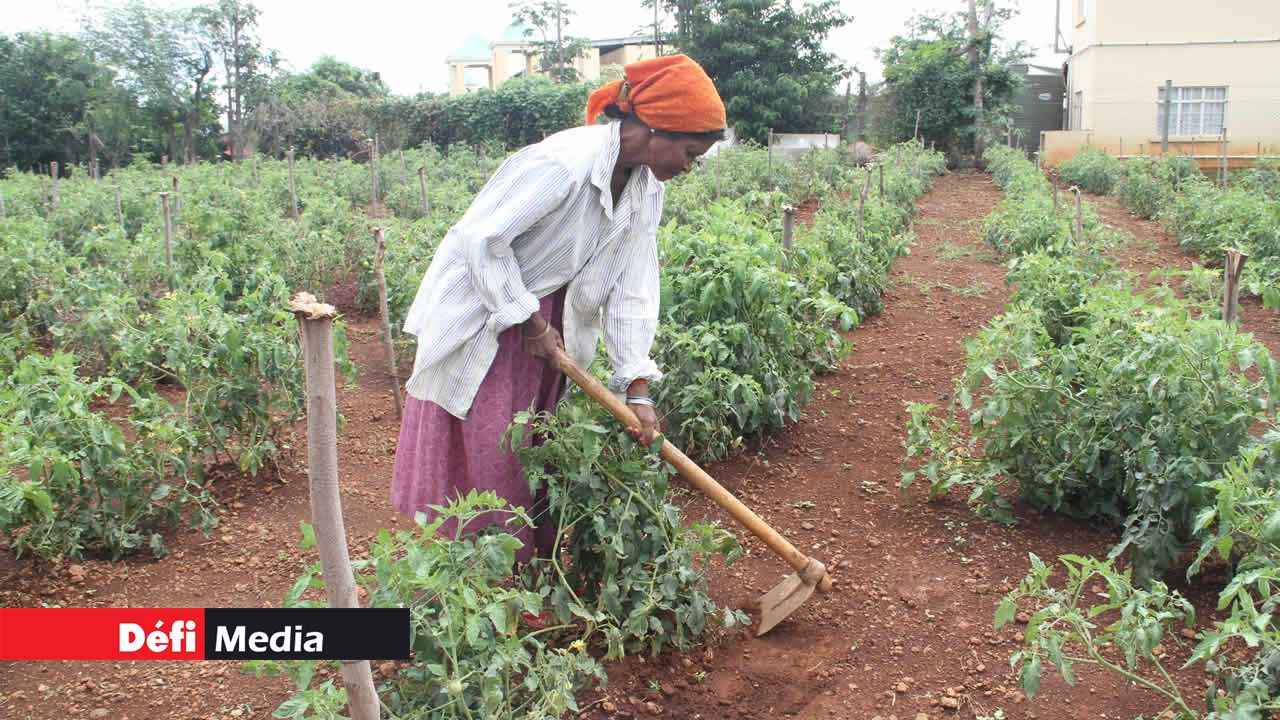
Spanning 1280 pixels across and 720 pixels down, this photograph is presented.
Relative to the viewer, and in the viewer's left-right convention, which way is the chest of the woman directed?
facing the viewer and to the right of the viewer

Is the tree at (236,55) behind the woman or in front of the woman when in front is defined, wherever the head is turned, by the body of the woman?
behind

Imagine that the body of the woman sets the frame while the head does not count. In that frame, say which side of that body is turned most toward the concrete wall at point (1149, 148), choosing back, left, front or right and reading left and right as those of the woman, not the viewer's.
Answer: left

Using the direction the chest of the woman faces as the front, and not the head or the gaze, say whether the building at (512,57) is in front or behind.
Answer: behind

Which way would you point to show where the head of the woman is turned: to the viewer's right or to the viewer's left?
to the viewer's right

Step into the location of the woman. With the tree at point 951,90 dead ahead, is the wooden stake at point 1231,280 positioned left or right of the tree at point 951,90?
right

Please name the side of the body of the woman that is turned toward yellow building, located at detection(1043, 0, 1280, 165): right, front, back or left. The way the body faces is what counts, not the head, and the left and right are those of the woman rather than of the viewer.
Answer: left

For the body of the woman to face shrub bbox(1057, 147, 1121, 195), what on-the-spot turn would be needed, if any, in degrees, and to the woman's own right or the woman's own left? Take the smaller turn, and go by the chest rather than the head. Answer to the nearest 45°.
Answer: approximately 90° to the woman's own left

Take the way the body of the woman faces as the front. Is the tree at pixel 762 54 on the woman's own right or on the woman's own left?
on the woman's own left
